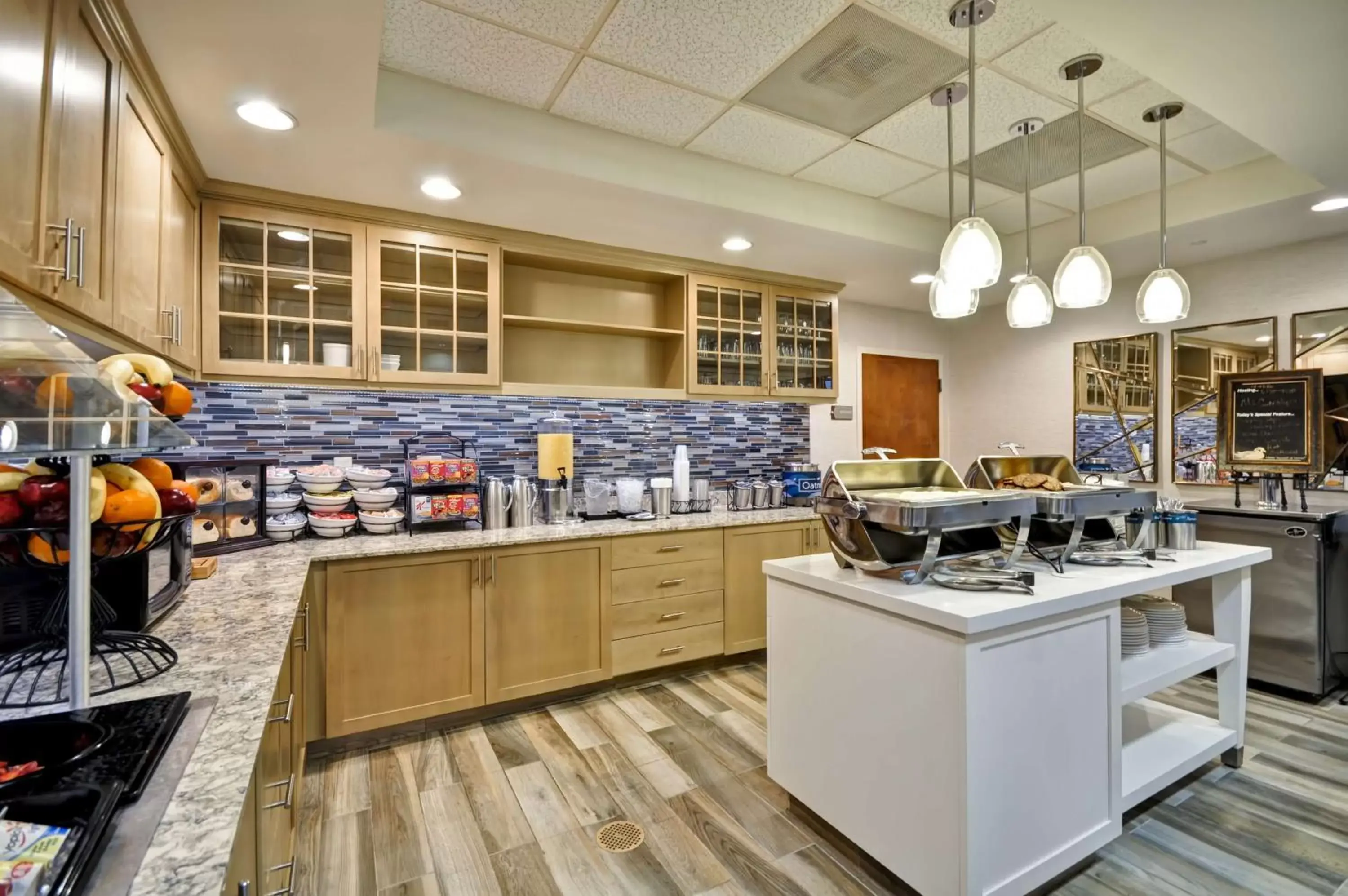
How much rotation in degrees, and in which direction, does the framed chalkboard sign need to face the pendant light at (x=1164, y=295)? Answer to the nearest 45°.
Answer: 0° — it already faces it

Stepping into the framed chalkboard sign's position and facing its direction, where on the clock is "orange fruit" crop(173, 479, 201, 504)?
The orange fruit is roughly at 1 o'clock from the framed chalkboard sign.

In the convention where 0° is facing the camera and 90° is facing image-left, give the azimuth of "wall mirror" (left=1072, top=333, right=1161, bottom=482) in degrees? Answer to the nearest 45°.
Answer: approximately 45°

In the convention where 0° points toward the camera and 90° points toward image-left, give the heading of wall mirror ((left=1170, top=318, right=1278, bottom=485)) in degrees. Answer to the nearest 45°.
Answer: approximately 45°

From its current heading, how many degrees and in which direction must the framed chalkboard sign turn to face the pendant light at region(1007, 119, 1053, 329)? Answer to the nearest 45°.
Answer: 0° — it already faces it
